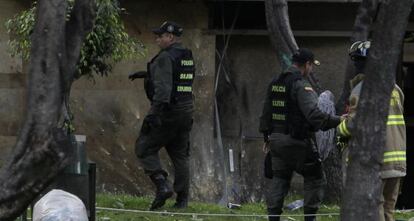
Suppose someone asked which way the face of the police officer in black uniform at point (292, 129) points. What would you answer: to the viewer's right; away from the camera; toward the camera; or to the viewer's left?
to the viewer's right

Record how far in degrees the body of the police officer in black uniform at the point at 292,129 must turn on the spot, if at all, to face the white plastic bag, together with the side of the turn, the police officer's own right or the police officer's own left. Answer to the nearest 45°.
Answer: approximately 180°

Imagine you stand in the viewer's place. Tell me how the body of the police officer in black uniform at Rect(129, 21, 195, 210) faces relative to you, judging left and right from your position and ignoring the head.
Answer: facing away from the viewer and to the left of the viewer

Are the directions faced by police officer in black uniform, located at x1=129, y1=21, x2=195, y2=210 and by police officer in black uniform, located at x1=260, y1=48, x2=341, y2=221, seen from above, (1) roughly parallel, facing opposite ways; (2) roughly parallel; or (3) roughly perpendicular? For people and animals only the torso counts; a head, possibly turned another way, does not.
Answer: roughly perpendicular

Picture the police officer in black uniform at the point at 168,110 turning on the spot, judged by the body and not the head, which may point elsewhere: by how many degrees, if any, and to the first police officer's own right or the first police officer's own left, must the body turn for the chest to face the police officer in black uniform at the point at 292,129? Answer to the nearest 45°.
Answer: approximately 180°

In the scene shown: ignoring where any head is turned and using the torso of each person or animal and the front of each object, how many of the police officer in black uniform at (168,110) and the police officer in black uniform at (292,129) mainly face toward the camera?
0

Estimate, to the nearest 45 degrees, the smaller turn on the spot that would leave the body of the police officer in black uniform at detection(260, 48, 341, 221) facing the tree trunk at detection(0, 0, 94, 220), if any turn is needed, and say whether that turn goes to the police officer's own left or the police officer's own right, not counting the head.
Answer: approximately 180°

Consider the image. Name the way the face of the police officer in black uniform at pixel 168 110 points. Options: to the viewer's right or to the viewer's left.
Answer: to the viewer's left

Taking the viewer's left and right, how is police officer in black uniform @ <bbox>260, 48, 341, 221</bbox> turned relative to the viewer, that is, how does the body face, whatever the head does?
facing away from the viewer and to the right of the viewer
